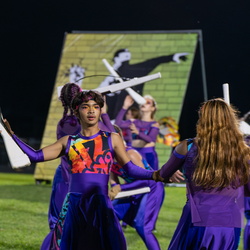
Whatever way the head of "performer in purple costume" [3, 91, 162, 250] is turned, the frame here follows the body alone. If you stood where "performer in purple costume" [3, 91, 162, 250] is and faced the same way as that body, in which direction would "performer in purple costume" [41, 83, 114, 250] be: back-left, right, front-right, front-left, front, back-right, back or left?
back

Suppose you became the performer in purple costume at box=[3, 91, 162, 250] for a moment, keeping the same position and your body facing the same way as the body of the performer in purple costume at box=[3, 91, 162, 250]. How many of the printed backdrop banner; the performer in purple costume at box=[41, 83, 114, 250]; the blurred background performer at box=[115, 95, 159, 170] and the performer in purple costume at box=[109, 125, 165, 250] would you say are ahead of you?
0

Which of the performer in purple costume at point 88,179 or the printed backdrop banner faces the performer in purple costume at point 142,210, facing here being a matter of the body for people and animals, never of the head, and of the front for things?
the printed backdrop banner

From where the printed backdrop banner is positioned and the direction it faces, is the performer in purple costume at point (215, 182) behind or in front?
in front

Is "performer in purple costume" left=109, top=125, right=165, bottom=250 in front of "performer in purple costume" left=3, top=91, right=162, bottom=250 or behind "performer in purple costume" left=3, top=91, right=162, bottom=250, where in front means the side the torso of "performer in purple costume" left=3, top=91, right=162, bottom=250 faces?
behind

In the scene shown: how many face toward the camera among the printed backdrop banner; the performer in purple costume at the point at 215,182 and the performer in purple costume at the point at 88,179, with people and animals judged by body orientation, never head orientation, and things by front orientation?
2

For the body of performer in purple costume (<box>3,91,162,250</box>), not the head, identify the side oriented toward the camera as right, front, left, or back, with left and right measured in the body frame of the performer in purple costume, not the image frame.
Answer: front

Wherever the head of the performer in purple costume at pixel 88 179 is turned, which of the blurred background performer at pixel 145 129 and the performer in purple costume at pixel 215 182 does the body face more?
the performer in purple costume

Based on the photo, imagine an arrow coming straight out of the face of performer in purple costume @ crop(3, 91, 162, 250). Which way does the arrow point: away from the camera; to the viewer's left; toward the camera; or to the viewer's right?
toward the camera

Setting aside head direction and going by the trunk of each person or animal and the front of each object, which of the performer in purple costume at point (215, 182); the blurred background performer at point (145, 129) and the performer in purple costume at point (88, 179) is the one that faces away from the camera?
the performer in purple costume at point (215, 182)

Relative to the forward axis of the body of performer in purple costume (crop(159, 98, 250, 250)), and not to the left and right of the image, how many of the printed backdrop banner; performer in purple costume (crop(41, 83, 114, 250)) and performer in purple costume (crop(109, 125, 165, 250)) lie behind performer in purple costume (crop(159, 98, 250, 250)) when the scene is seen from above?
0

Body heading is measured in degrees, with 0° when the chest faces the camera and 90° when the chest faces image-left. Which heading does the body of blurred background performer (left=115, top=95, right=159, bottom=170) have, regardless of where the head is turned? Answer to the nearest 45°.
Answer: approximately 45°

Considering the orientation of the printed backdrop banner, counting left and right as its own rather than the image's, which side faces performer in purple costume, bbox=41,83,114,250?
front

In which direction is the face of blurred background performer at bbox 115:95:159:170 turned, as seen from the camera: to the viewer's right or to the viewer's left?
to the viewer's left

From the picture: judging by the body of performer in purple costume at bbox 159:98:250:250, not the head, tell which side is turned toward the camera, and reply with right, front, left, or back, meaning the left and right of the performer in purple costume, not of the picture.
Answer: back

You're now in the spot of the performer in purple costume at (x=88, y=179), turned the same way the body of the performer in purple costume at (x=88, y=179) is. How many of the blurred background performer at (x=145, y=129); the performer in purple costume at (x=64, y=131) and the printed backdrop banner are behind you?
3

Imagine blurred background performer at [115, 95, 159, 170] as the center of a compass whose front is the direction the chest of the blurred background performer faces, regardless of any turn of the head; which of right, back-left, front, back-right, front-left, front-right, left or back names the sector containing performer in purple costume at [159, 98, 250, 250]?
front-left

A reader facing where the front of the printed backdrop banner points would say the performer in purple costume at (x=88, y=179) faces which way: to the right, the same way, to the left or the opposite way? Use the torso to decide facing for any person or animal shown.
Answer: the same way

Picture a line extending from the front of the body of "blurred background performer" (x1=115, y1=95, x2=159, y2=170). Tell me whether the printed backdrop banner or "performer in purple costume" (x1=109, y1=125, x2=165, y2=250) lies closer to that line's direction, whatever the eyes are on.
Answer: the performer in purple costume

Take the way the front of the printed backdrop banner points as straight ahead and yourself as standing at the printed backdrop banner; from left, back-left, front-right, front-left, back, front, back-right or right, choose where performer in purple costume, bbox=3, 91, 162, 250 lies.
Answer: front

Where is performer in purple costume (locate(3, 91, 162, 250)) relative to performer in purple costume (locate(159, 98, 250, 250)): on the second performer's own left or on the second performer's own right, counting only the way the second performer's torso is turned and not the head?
on the second performer's own left

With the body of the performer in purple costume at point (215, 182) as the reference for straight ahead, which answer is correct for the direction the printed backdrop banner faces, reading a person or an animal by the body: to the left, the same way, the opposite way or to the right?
the opposite way

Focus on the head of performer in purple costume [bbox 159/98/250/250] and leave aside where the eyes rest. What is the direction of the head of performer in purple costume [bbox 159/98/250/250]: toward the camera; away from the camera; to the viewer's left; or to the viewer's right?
away from the camera
